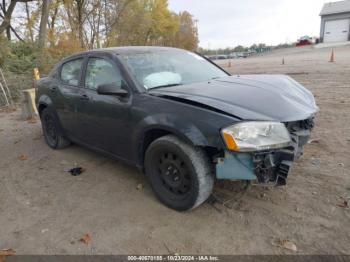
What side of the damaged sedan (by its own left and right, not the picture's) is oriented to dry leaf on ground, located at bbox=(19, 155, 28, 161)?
back

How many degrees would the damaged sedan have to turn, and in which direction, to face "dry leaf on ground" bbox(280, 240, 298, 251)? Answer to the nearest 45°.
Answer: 0° — it already faces it

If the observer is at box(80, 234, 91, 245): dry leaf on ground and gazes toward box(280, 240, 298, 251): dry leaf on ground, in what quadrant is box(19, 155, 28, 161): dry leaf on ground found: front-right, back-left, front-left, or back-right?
back-left

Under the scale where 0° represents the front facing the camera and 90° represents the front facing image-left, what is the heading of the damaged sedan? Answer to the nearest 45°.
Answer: approximately 315°
